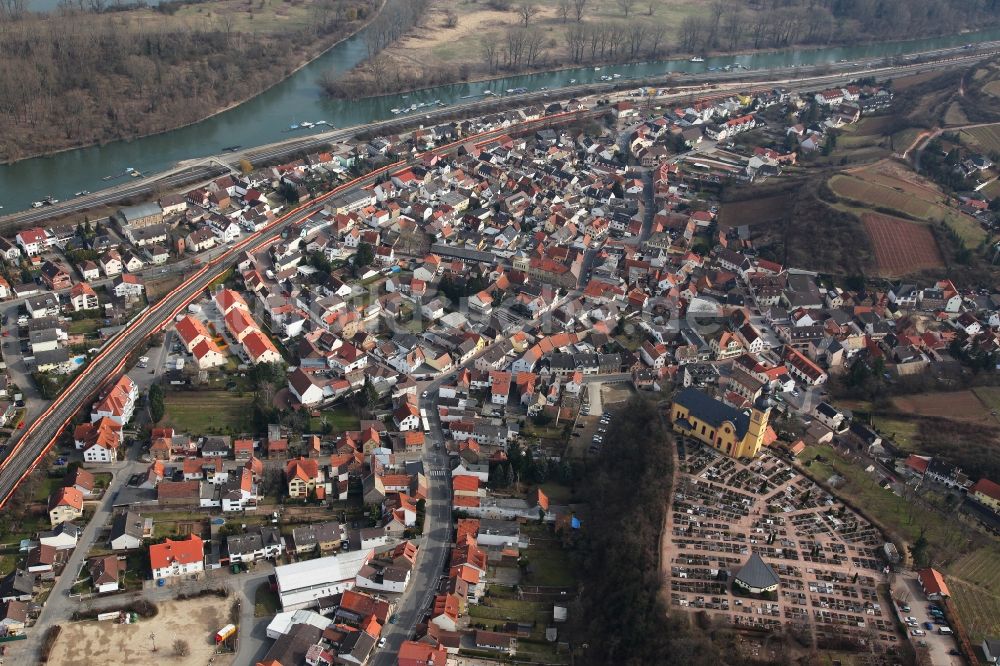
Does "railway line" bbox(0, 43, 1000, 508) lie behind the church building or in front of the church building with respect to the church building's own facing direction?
behind

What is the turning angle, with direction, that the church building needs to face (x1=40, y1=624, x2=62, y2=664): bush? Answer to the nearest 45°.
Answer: approximately 90° to its right

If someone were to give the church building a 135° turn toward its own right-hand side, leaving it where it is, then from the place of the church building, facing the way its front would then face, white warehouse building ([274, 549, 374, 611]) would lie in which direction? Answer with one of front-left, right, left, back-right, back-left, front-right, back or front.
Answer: front-left

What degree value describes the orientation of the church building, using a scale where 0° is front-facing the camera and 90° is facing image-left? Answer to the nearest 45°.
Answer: approximately 315°

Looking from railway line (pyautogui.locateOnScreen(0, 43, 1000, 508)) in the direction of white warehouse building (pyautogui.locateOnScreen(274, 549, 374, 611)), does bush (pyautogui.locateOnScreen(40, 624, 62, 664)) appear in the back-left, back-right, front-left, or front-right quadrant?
front-right
